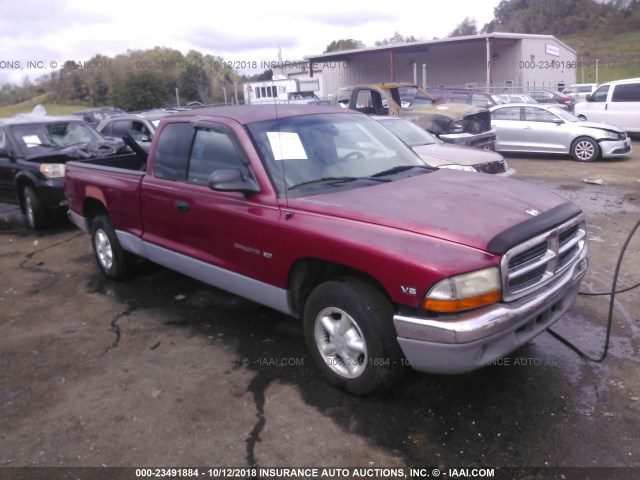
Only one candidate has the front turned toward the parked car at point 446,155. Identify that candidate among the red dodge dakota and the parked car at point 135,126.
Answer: the parked car at point 135,126

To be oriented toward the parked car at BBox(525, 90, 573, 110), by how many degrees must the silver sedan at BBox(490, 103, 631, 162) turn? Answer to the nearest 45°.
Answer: approximately 90° to its left

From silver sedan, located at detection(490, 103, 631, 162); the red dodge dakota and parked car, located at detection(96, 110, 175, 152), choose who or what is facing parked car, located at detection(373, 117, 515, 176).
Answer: parked car, located at detection(96, 110, 175, 152)

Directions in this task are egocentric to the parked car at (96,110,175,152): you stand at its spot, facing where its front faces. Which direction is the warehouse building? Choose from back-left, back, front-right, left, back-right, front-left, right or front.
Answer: left

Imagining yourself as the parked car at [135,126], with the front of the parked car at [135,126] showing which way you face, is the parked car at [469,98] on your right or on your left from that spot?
on your left

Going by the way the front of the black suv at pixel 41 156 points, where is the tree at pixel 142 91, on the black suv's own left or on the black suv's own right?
on the black suv's own left

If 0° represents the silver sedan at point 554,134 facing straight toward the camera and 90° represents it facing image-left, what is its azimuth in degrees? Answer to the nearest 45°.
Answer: approximately 270°

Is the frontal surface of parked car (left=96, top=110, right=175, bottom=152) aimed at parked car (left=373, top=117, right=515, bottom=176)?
yes

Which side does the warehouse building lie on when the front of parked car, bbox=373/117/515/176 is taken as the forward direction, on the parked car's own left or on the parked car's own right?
on the parked car's own left

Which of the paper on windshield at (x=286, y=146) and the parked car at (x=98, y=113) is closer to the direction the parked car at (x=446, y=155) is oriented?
the paper on windshield

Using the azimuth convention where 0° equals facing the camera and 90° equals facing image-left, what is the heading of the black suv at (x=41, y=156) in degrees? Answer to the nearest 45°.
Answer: approximately 315°
